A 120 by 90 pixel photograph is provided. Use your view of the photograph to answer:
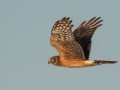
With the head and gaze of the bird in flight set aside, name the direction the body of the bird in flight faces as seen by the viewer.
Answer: to the viewer's left
